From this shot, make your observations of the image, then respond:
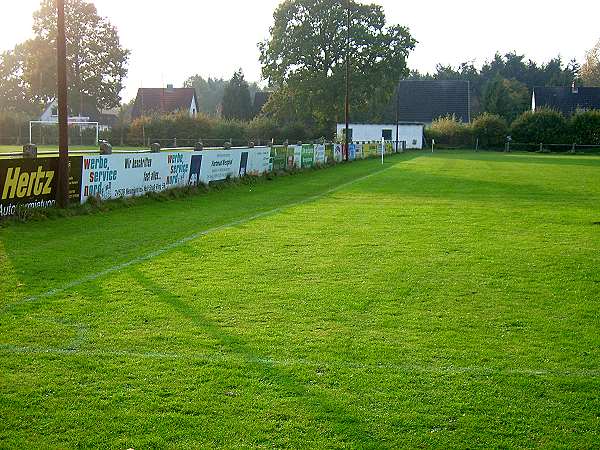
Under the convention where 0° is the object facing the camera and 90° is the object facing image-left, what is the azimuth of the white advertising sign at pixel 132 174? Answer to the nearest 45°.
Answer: approximately 315°

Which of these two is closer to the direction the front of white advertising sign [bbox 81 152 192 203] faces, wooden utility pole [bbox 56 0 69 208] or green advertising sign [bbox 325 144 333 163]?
the wooden utility pole

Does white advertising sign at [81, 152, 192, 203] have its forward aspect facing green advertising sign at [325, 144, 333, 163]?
no

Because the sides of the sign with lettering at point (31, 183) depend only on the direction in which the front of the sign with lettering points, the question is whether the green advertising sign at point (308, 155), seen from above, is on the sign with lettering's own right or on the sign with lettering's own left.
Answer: on the sign with lettering's own left

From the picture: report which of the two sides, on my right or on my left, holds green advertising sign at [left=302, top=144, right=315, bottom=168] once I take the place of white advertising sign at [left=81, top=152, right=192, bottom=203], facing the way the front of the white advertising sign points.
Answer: on my left

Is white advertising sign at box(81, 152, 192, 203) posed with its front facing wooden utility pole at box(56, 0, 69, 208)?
no

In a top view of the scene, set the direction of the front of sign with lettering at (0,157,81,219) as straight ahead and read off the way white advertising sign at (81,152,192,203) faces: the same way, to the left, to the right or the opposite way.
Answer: the same way

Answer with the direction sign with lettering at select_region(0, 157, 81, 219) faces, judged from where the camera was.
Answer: facing the viewer and to the right of the viewer

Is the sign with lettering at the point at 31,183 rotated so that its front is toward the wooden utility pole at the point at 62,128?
no

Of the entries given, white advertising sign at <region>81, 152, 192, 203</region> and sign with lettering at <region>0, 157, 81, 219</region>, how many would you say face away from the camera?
0
